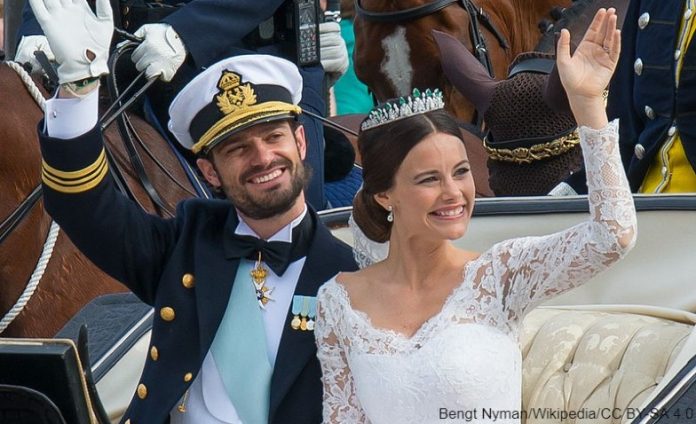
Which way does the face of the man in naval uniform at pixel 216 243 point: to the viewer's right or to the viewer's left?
to the viewer's right

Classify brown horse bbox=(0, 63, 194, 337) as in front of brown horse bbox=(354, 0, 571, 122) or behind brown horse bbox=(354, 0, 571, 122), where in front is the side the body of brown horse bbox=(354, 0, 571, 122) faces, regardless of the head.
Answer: in front

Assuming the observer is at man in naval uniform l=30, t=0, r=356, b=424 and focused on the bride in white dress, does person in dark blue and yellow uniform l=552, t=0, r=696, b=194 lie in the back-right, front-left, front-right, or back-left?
front-left

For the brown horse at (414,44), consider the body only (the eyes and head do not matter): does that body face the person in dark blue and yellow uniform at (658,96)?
no

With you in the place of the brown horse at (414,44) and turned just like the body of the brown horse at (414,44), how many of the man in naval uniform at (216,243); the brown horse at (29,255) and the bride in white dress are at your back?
0

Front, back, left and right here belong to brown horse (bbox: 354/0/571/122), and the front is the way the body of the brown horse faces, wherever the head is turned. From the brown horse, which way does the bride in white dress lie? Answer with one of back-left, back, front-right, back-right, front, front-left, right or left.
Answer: front-left

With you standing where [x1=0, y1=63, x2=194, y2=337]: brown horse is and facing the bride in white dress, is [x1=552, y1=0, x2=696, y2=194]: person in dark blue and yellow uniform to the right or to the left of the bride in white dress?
left

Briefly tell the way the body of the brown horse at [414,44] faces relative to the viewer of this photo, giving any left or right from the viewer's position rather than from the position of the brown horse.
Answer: facing the viewer and to the left of the viewer
